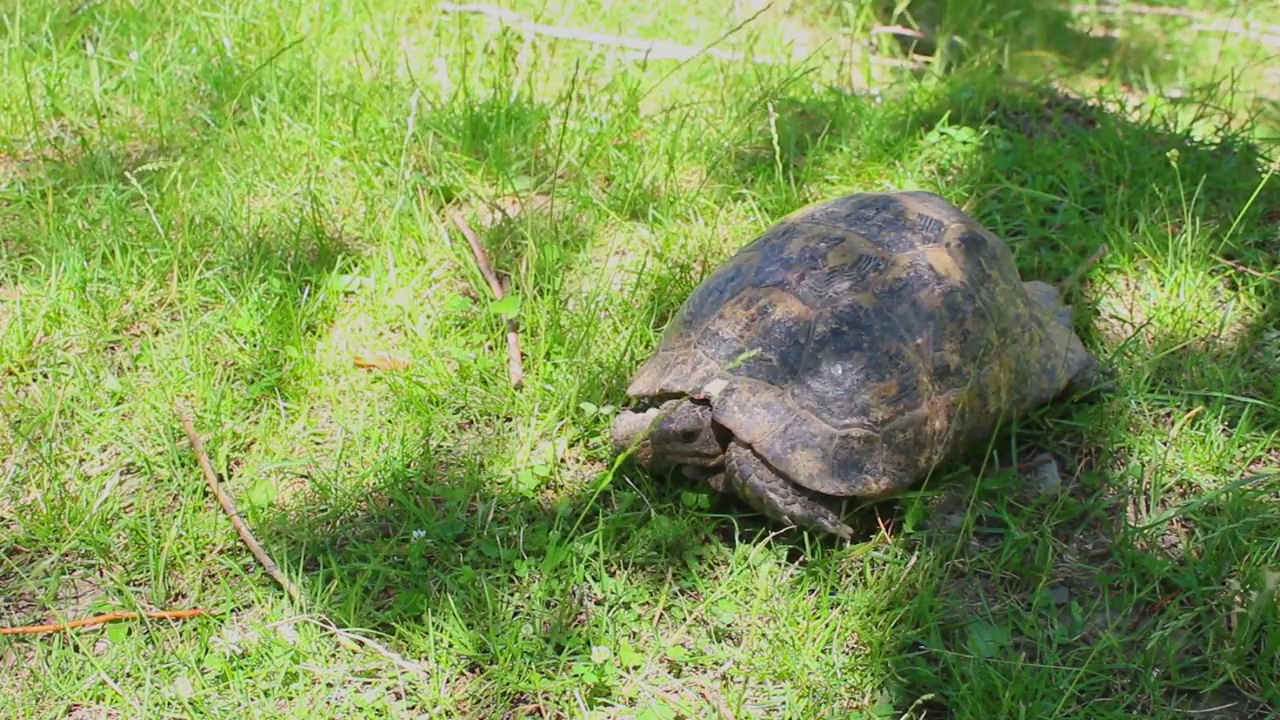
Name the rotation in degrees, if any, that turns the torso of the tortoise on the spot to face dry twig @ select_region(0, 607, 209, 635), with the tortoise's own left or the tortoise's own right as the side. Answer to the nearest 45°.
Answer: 0° — it already faces it

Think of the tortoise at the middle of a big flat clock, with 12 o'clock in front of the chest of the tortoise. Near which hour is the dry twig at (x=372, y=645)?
The dry twig is roughly at 12 o'clock from the tortoise.

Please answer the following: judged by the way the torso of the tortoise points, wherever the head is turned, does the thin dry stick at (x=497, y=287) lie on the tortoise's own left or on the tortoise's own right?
on the tortoise's own right

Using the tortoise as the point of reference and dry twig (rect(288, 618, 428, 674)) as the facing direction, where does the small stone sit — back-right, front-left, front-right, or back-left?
back-left

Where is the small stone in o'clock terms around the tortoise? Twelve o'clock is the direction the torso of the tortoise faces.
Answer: The small stone is roughly at 7 o'clock from the tortoise.

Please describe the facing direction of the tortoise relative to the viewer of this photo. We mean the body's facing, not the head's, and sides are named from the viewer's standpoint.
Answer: facing the viewer and to the left of the viewer
